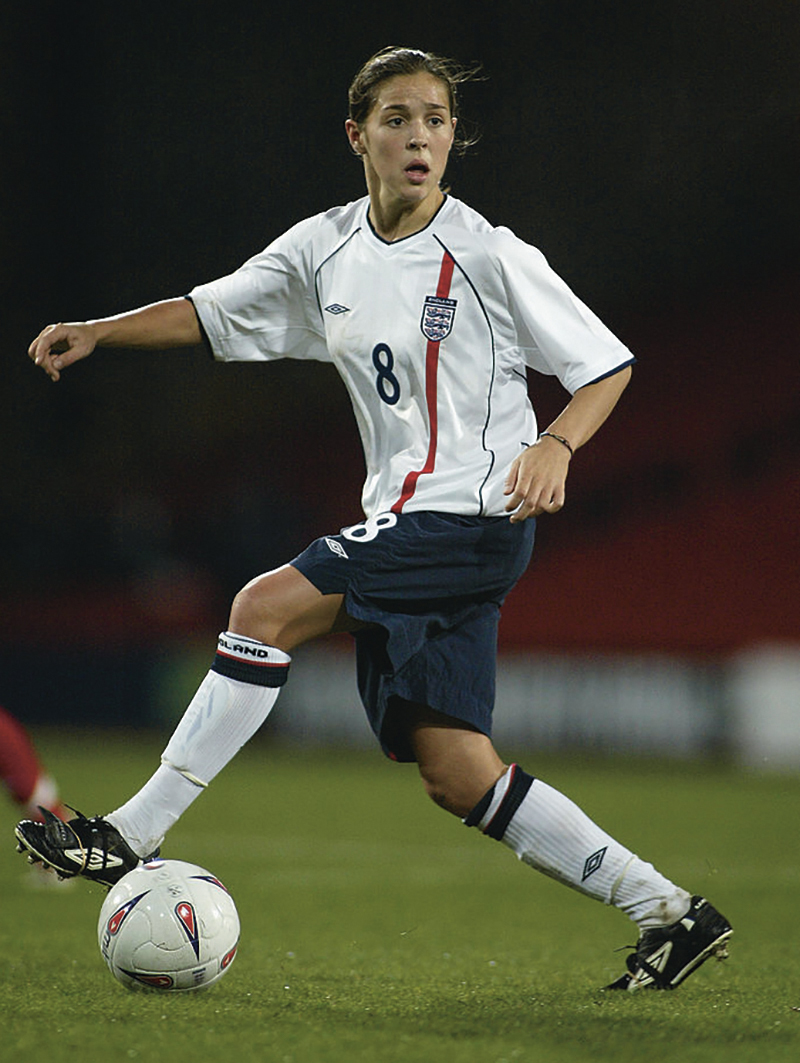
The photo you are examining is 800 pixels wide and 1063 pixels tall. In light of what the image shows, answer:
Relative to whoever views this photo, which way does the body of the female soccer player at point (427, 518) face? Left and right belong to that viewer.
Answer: facing the viewer and to the left of the viewer
